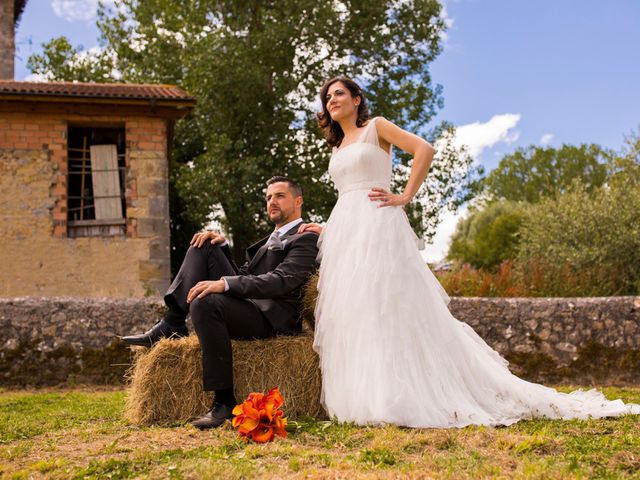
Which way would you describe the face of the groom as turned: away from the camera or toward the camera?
toward the camera

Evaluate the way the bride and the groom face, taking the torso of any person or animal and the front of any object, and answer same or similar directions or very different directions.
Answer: same or similar directions

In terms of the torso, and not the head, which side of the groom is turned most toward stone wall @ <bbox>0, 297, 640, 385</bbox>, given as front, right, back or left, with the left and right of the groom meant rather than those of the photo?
back

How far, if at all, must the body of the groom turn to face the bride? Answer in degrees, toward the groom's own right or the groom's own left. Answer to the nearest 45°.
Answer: approximately 135° to the groom's own left

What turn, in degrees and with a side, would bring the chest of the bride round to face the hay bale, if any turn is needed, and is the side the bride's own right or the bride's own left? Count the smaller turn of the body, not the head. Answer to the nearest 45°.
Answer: approximately 45° to the bride's own right

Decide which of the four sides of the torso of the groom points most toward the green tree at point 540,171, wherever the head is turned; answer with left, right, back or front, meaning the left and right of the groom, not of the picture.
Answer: back

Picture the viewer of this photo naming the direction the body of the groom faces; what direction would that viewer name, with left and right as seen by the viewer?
facing the viewer and to the left of the viewer

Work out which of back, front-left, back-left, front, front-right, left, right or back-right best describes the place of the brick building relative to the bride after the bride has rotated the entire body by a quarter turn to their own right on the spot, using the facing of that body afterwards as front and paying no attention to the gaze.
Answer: front

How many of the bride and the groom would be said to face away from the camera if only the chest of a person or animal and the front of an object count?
0

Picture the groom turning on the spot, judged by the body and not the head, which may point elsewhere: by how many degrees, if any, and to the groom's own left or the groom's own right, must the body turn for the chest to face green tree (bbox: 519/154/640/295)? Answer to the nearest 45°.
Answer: approximately 180°

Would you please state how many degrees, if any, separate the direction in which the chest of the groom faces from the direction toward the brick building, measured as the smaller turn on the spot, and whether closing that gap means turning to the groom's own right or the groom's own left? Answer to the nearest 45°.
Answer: approximately 135° to the groom's own right

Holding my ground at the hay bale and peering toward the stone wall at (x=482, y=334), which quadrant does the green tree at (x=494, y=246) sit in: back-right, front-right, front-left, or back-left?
front-left
